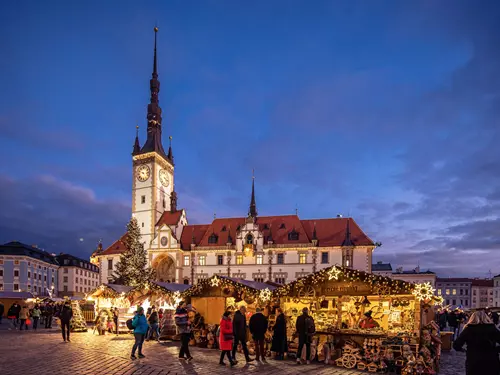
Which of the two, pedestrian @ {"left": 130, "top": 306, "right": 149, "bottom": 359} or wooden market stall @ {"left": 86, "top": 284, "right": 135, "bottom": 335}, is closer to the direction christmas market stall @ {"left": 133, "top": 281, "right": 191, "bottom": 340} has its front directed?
the pedestrian

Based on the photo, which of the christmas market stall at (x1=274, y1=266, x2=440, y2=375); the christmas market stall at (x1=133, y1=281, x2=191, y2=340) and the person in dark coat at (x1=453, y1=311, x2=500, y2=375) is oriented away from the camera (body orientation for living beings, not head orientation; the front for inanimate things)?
the person in dark coat

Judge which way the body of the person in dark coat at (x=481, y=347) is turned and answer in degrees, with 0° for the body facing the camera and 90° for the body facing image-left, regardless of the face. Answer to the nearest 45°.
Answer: approximately 180°

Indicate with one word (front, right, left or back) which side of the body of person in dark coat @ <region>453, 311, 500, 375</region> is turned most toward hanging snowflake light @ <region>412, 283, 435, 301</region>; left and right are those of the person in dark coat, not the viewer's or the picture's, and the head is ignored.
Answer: front

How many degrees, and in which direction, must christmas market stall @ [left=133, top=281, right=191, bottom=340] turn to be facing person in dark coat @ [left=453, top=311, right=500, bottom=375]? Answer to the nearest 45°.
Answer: approximately 45° to its left

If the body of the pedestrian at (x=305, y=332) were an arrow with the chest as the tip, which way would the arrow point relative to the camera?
away from the camera

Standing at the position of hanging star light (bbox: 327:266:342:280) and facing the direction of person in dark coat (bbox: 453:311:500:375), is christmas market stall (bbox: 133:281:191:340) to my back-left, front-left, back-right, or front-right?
back-right

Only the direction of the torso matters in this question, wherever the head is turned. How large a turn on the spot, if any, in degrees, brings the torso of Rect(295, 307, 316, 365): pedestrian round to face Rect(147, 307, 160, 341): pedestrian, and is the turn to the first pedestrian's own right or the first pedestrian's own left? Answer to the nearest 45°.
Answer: approximately 45° to the first pedestrian's own left

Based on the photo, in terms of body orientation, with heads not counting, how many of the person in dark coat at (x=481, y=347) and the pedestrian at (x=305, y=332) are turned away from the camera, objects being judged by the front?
2

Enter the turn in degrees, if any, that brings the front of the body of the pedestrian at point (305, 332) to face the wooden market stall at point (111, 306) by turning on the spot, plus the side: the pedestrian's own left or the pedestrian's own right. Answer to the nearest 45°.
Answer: approximately 45° to the pedestrian's own left
